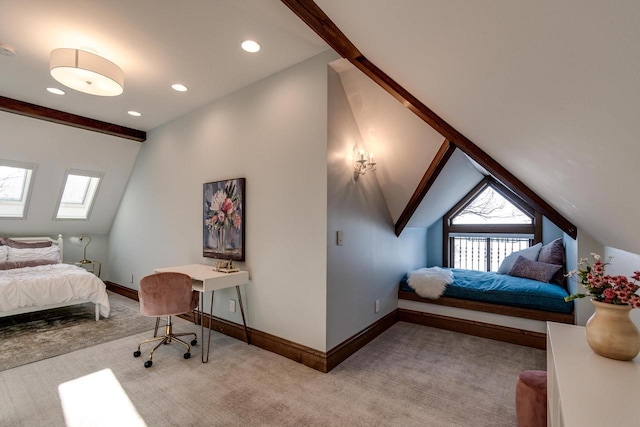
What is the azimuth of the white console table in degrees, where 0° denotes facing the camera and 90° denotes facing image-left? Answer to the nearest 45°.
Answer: approximately 90°

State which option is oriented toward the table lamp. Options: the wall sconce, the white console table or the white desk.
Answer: the white console table

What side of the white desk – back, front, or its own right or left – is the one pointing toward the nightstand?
right

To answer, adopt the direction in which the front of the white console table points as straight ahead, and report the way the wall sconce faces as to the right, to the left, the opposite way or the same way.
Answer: the opposite way

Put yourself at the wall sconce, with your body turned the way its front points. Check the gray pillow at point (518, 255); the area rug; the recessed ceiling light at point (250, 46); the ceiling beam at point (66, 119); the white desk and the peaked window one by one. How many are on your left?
2

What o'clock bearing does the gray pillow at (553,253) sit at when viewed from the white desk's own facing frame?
The gray pillow is roughly at 8 o'clock from the white desk.

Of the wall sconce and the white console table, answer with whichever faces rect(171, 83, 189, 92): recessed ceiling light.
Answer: the white console table

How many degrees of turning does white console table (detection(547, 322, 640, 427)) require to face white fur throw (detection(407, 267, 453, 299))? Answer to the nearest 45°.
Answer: approximately 45° to its right

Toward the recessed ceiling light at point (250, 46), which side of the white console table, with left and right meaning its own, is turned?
front

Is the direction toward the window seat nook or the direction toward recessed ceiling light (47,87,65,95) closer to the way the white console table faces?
the recessed ceiling light

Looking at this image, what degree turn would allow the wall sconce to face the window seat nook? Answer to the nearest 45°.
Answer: approximately 90° to its left

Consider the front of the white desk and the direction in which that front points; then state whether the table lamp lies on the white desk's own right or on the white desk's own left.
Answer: on the white desk's own right

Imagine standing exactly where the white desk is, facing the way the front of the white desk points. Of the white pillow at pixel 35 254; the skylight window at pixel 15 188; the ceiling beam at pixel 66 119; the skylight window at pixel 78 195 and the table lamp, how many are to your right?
5

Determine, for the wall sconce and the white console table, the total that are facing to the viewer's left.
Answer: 1
